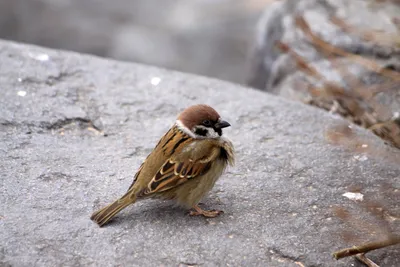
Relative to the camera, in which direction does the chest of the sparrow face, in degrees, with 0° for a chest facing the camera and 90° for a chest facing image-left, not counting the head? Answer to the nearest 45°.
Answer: approximately 270°

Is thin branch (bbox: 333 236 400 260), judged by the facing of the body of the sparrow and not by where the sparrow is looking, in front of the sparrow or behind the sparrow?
in front
